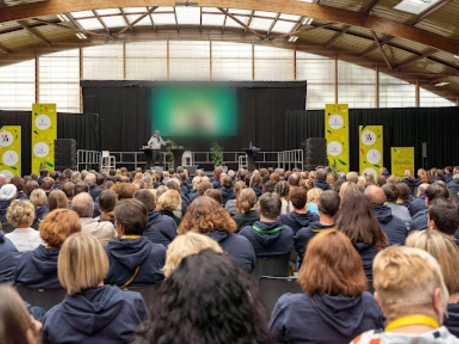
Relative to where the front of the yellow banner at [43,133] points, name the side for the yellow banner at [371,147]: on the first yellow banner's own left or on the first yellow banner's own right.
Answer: on the first yellow banner's own left

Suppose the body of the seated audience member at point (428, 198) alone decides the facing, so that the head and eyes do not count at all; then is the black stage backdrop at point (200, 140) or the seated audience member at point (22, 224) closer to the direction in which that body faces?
the black stage backdrop

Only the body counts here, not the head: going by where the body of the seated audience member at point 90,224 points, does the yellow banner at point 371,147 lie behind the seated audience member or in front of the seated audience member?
in front

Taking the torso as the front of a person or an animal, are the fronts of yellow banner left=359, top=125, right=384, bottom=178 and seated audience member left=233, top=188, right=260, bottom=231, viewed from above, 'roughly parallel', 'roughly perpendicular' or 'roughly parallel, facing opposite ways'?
roughly parallel, facing opposite ways

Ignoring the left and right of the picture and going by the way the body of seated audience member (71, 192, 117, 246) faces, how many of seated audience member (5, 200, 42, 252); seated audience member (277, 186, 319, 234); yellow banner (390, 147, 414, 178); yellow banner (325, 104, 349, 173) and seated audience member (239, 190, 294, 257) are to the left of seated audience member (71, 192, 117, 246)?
1

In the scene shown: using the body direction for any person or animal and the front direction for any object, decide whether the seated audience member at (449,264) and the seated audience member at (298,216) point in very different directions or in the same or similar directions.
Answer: same or similar directions

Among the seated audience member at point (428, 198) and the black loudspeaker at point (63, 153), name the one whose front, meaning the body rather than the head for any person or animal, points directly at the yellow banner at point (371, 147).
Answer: the seated audience member

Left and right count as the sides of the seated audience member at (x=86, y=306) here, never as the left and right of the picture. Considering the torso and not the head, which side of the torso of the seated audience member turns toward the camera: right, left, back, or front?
back

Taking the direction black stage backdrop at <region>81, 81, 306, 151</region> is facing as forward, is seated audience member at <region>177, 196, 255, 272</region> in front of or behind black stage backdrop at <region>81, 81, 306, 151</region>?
in front

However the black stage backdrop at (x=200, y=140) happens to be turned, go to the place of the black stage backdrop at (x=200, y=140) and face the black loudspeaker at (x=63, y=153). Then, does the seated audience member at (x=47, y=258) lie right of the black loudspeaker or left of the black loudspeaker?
left

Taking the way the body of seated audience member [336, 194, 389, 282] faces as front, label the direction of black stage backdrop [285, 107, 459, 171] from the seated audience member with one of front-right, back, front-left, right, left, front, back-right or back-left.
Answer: front

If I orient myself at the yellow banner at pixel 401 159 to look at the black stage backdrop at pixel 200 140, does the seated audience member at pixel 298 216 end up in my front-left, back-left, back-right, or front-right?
front-left

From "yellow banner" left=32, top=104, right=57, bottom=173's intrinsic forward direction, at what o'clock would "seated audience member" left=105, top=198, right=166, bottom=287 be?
The seated audience member is roughly at 12 o'clock from the yellow banner.

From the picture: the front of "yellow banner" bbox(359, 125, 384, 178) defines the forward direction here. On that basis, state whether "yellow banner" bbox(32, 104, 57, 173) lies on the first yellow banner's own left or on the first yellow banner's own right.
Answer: on the first yellow banner's own right

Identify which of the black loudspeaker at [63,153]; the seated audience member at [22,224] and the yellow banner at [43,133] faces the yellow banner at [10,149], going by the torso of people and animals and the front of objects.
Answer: the seated audience member

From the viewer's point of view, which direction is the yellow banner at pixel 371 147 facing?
toward the camera

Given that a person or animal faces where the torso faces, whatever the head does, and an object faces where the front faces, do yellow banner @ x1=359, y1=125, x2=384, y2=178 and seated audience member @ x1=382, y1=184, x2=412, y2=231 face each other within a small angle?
yes

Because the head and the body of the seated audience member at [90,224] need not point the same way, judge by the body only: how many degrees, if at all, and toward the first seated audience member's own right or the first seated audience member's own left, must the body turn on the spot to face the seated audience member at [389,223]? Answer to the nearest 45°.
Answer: approximately 90° to the first seated audience member's own right

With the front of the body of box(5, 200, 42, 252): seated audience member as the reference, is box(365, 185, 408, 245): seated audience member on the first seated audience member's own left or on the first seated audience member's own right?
on the first seated audience member's own right

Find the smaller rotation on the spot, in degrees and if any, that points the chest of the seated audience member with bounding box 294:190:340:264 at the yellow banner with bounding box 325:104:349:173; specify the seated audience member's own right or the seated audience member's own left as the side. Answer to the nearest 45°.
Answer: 0° — they already face it

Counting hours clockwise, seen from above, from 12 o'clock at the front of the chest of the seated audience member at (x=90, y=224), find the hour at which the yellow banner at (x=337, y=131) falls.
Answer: The yellow banner is roughly at 1 o'clock from the seated audience member.

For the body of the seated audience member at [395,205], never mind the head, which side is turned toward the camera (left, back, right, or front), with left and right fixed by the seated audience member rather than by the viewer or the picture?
back

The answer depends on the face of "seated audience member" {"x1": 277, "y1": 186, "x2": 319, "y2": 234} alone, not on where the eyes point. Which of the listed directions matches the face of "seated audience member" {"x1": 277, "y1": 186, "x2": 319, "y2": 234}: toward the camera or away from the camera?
away from the camera

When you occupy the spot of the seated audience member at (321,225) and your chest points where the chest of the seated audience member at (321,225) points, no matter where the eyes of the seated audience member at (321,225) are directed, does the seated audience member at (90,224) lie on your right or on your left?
on your left
